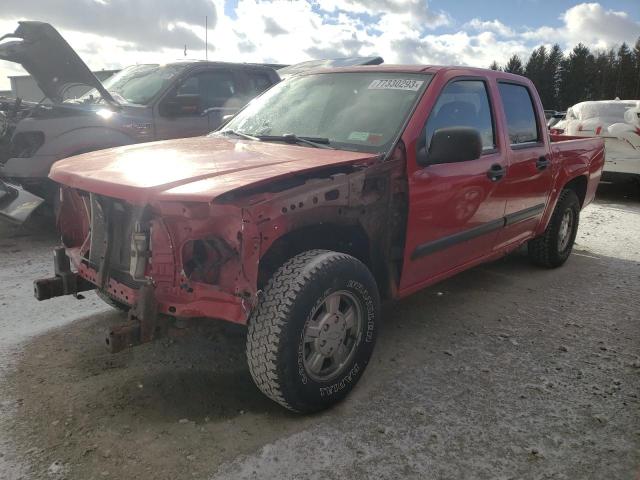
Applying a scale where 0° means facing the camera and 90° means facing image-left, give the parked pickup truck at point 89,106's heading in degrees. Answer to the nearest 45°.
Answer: approximately 45°

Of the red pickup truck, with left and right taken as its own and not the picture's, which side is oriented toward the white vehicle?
back

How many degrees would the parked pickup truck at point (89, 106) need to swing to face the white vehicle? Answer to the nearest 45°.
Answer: approximately 135° to its left

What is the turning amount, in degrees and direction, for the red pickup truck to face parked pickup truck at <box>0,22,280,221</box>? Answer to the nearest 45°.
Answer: approximately 90° to its right

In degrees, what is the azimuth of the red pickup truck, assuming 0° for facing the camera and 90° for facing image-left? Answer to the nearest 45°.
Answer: approximately 45°
